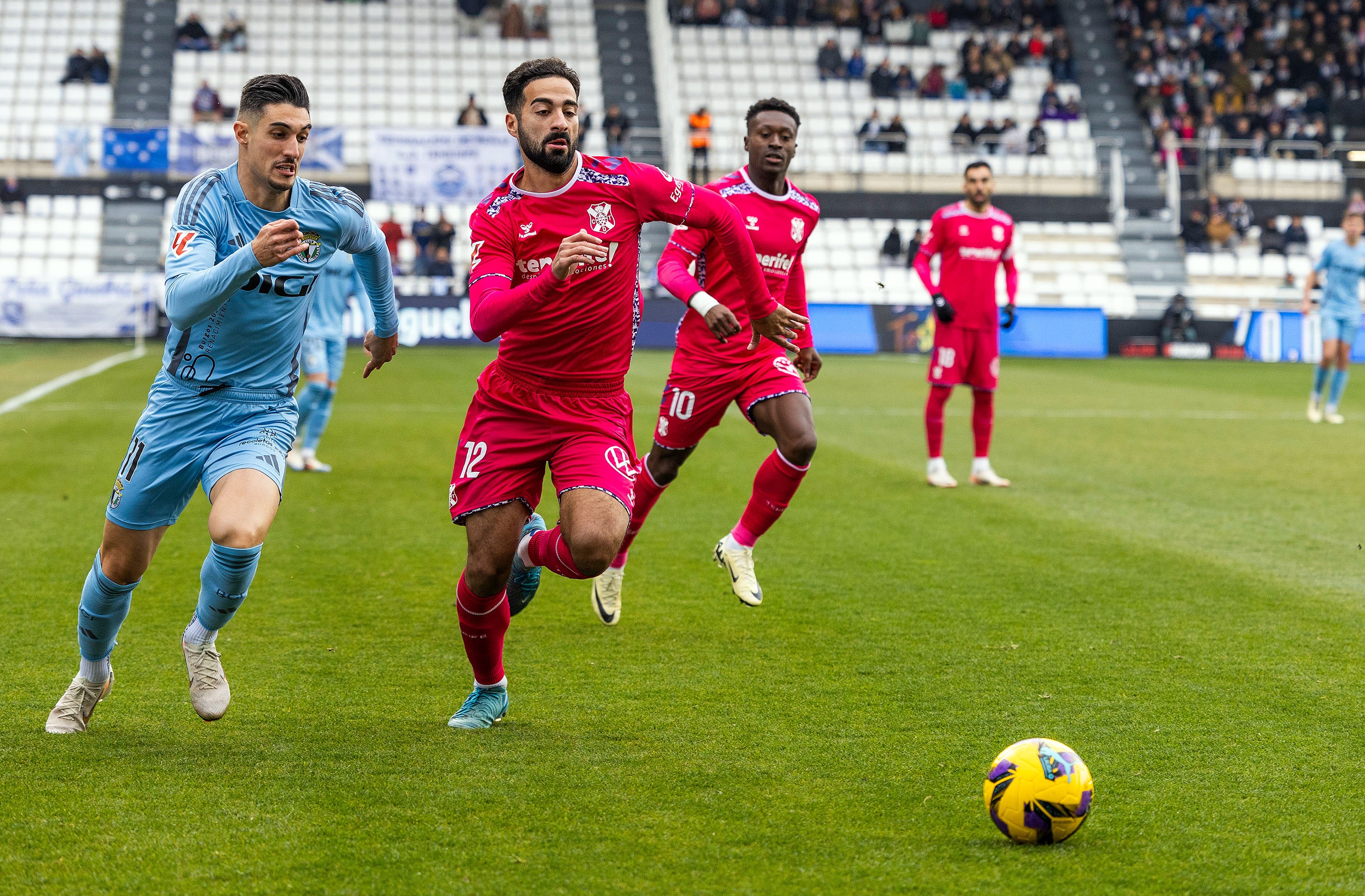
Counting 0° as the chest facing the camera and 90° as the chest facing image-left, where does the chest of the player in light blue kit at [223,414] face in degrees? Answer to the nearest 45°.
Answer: approximately 315°

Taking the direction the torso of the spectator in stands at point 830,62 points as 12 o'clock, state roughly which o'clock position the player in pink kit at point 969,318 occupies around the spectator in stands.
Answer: The player in pink kit is roughly at 12 o'clock from the spectator in stands.

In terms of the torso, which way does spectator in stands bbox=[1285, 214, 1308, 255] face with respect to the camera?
toward the camera

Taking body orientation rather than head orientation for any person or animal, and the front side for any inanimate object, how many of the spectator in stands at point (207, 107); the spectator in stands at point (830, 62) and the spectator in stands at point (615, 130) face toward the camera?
3

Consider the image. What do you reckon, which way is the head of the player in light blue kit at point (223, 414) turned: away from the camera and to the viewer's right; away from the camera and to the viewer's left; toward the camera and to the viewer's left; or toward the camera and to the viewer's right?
toward the camera and to the viewer's right

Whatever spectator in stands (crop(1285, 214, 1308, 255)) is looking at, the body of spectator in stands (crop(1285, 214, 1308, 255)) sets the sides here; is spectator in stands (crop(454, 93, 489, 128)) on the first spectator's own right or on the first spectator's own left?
on the first spectator's own right

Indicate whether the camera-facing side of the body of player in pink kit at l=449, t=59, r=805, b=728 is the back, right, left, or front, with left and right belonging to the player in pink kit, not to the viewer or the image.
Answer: front

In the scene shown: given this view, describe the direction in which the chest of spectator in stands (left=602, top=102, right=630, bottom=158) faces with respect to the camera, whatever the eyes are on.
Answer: toward the camera

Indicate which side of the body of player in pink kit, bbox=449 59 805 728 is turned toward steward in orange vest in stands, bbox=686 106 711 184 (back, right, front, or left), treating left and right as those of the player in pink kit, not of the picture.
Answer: back

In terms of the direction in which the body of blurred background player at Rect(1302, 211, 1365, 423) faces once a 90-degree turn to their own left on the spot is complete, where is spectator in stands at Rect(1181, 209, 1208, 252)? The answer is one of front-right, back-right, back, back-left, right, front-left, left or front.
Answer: left

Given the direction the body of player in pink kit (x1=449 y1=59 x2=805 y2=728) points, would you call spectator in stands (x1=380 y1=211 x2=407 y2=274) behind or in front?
behind

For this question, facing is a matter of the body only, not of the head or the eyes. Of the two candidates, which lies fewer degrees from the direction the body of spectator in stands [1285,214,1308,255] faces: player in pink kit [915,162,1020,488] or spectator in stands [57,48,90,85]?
the player in pink kit

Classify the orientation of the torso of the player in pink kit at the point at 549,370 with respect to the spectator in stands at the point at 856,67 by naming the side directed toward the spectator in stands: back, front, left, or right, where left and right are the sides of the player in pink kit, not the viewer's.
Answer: back

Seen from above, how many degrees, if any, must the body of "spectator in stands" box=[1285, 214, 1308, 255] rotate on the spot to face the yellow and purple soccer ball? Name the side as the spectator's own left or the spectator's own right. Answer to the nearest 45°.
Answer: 0° — they already face it
